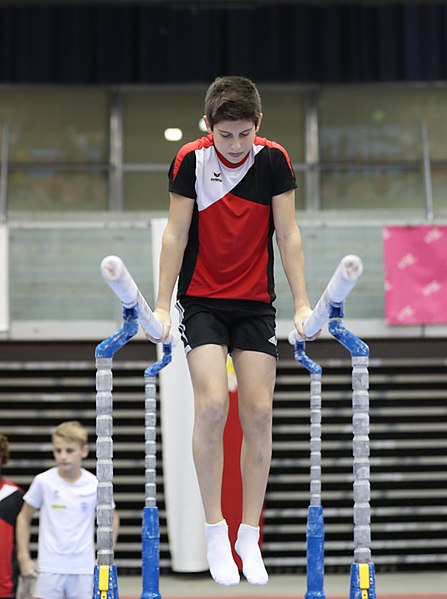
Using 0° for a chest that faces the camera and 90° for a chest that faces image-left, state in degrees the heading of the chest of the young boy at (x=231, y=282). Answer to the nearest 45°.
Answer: approximately 0°

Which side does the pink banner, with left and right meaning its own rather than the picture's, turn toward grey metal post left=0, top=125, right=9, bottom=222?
right

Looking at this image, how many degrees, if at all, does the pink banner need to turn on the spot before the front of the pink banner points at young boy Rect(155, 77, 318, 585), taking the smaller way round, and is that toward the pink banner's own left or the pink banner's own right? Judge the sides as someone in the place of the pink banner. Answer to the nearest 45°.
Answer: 0° — it already faces them

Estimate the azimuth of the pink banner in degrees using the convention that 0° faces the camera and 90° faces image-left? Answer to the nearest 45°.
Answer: approximately 0°

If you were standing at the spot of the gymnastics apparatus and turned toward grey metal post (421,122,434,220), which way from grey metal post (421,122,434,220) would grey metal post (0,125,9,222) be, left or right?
left

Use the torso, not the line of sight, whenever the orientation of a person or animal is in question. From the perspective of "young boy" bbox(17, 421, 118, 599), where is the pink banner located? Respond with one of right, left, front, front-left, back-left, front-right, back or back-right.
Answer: back-left

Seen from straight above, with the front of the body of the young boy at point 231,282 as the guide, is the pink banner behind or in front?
behind

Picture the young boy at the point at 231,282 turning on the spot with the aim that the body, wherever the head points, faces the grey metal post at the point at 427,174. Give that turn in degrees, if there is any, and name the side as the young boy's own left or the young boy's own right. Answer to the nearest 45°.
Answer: approximately 180°
